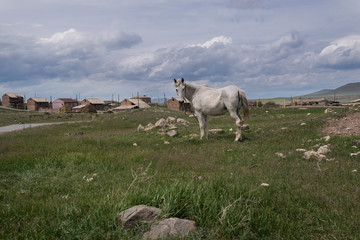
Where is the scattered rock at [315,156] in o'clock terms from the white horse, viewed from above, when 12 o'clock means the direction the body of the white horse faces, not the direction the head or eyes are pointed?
The scattered rock is roughly at 8 o'clock from the white horse.

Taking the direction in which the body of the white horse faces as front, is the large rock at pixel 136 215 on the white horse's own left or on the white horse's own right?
on the white horse's own left

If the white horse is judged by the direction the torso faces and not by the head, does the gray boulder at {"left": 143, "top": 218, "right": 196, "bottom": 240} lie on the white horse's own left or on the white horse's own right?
on the white horse's own left

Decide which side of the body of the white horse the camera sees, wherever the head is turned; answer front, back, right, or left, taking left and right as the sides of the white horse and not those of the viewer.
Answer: left

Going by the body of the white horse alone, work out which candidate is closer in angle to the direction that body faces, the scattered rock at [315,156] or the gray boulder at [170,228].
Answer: the gray boulder

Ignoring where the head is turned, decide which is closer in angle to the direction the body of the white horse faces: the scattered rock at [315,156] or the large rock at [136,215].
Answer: the large rock
